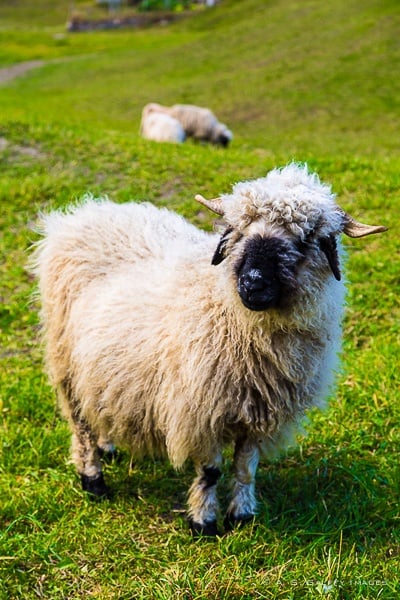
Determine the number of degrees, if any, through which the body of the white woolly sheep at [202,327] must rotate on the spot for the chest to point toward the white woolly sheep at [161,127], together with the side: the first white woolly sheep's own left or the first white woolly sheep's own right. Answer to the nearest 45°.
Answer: approximately 135° to the first white woolly sheep's own left

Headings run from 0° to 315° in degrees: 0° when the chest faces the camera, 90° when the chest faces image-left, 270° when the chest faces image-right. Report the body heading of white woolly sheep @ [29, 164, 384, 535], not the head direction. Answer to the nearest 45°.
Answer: approximately 315°

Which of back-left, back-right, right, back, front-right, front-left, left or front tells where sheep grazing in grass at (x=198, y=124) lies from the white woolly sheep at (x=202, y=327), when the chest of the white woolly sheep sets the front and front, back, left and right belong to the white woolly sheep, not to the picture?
back-left
